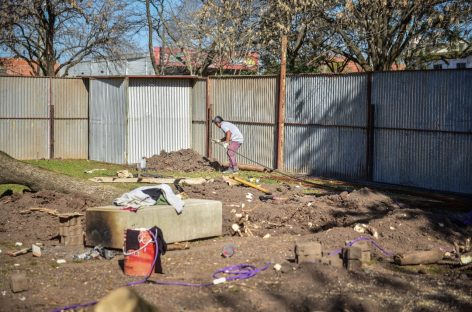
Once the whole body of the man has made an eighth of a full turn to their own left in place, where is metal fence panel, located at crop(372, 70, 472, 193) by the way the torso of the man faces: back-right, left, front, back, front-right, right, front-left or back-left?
left

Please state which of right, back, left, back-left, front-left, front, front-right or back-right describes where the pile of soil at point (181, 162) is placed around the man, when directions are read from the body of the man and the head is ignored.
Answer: front-right

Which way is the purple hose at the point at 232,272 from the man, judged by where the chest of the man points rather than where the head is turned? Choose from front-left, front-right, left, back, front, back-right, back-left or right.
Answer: left

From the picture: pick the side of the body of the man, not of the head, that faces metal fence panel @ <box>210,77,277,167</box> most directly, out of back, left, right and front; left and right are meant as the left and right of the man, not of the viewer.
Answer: right

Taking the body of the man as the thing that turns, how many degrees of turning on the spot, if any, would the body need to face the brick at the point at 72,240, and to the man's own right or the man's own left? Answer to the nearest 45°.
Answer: approximately 90° to the man's own left

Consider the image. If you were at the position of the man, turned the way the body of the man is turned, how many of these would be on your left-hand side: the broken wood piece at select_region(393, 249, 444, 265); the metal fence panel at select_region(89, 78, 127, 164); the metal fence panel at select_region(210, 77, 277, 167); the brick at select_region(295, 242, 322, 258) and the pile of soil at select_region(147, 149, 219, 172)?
2

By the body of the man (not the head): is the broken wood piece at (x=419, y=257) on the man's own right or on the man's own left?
on the man's own left

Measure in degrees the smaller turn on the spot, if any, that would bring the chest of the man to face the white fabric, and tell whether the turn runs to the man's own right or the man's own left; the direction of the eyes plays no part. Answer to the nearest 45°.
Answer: approximately 90° to the man's own left

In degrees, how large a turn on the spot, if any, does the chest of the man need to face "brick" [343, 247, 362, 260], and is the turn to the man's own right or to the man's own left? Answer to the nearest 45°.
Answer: approximately 90° to the man's own left

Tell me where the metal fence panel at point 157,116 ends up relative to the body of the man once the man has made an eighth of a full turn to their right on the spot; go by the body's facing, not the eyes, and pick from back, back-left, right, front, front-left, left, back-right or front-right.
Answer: front

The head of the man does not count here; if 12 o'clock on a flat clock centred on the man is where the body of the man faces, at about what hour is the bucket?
The bucket is roughly at 9 o'clock from the man.

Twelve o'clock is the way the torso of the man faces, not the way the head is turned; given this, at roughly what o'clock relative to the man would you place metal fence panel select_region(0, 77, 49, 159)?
The metal fence panel is roughly at 1 o'clock from the man.

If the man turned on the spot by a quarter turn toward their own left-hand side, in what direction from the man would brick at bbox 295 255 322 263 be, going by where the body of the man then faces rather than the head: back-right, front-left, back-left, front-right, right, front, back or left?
front

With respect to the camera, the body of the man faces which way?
to the viewer's left

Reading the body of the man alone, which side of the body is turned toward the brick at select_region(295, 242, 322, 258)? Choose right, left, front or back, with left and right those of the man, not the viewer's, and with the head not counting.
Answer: left
